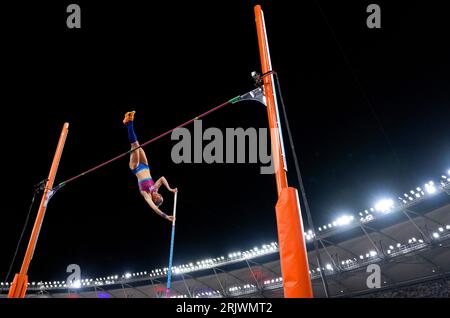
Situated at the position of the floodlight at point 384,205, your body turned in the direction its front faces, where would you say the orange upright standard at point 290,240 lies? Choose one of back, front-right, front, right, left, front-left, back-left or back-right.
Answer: front

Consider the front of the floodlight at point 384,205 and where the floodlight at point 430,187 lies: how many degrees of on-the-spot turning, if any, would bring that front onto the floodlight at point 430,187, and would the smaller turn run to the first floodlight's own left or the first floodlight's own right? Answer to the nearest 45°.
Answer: approximately 45° to the first floodlight's own left

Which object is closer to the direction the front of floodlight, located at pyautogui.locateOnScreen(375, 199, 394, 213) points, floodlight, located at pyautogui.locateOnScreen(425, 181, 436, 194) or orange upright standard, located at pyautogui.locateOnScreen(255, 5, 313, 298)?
the orange upright standard

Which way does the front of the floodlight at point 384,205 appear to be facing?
toward the camera

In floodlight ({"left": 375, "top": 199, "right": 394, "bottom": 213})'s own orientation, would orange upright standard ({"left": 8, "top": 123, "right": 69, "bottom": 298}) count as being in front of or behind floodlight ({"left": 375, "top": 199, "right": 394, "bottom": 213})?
in front
